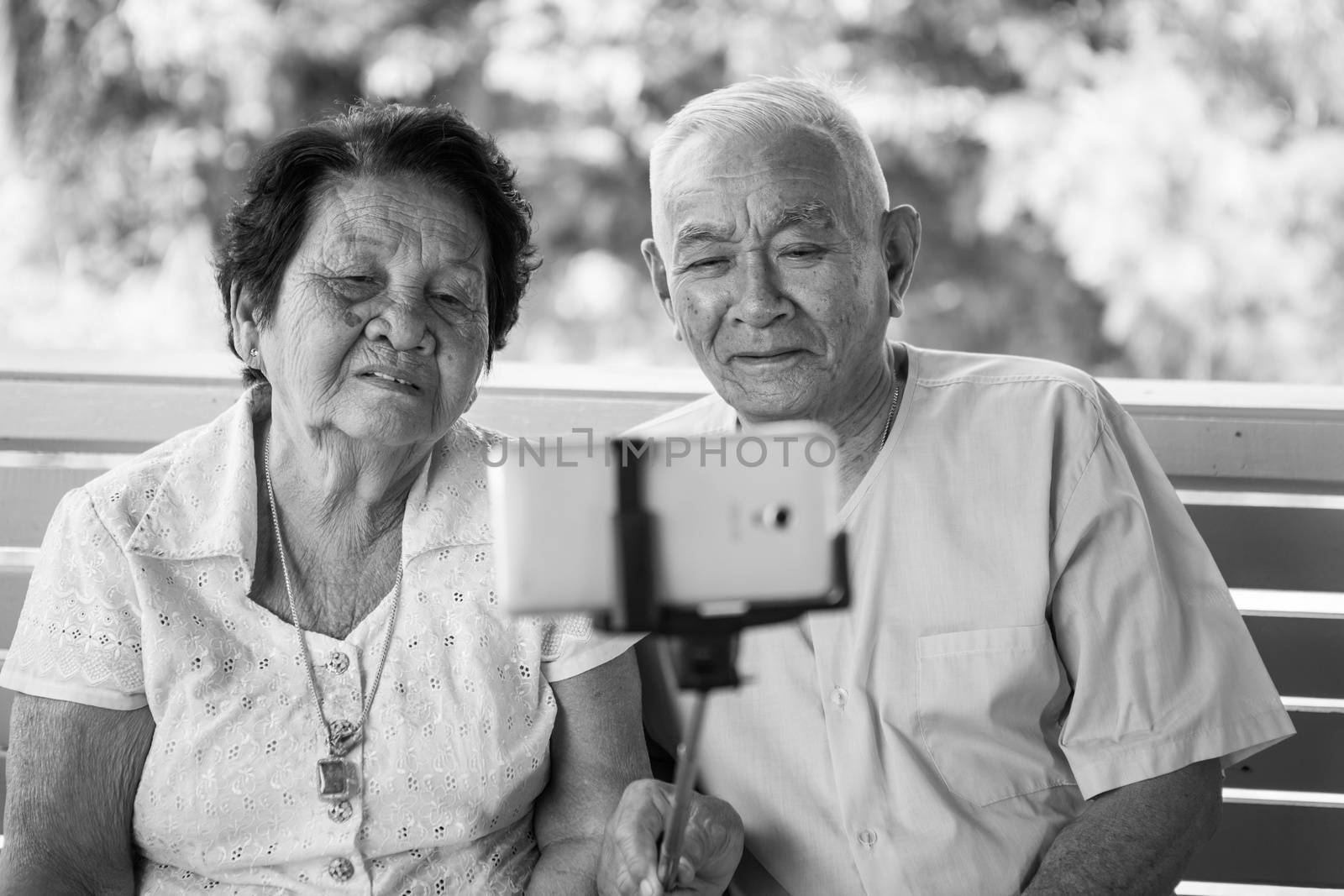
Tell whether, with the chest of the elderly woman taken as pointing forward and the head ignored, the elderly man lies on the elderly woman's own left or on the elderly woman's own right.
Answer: on the elderly woman's own left

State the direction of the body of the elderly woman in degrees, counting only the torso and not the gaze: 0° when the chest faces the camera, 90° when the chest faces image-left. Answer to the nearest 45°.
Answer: approximately 0°
